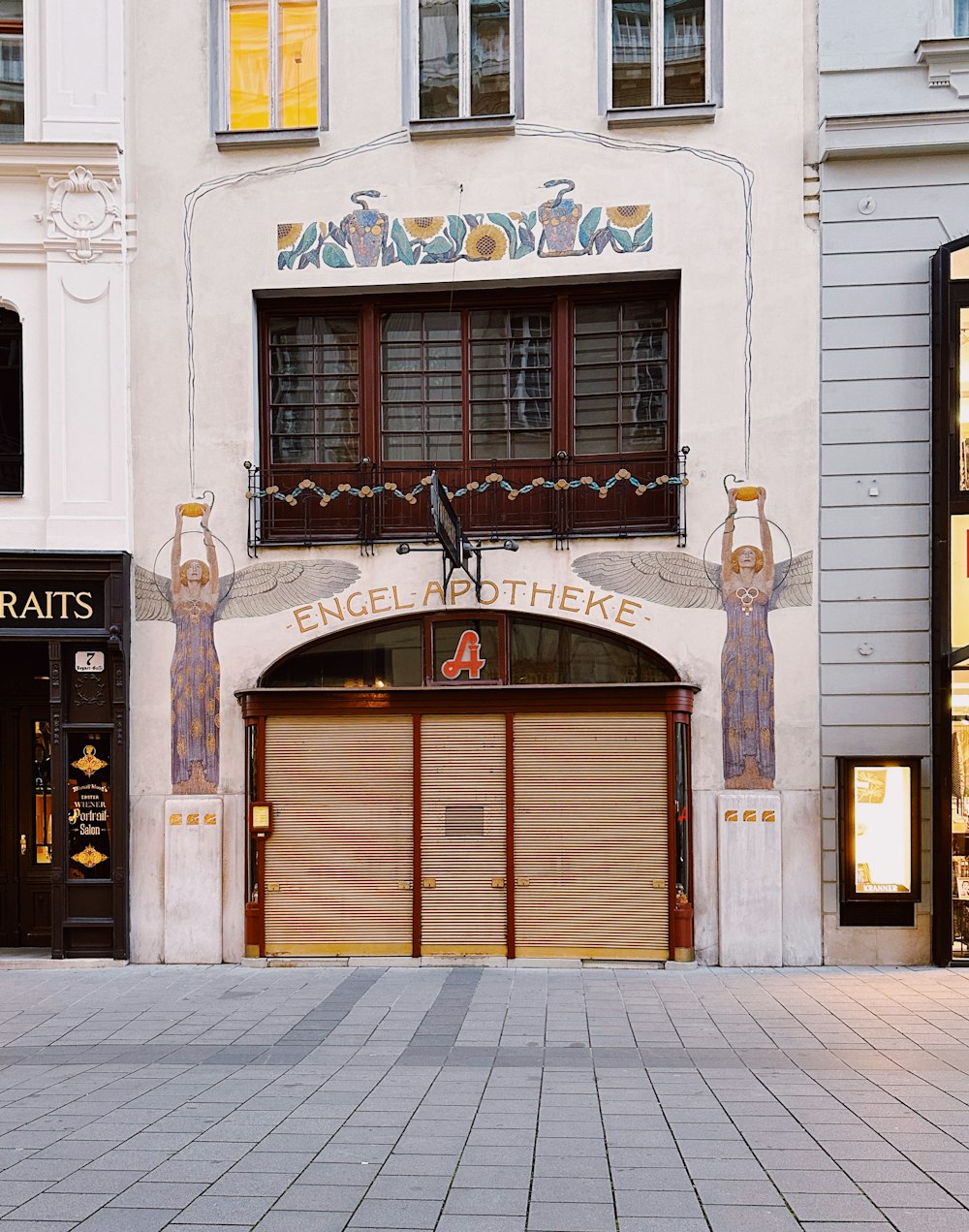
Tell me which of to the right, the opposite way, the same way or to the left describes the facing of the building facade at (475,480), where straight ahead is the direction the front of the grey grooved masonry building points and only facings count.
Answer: the same way

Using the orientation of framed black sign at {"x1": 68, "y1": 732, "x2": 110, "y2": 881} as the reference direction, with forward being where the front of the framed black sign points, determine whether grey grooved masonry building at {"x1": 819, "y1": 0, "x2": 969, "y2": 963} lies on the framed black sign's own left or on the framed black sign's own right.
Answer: on the framed black sign's own left

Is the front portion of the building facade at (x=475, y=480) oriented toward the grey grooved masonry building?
no

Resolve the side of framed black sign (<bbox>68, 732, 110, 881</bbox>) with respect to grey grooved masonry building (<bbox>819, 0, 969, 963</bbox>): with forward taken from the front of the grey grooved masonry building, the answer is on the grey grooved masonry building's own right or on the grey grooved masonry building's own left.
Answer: on the grey grooved masonry building's own right

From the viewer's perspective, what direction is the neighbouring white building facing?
toward the camera

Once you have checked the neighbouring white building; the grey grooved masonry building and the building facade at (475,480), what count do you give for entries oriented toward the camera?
3

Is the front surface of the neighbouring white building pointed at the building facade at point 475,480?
no

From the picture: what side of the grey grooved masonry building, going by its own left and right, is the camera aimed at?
front

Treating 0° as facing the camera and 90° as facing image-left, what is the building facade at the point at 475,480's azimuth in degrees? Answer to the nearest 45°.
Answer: approximately 0°

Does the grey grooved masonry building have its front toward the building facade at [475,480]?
no

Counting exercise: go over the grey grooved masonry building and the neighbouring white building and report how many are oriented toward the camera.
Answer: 2

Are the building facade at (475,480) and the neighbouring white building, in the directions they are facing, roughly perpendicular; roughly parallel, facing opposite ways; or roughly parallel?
roughly parallel

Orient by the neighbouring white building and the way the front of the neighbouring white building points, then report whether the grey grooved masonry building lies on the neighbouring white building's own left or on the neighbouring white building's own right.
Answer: on the neighbouring white building's own left
